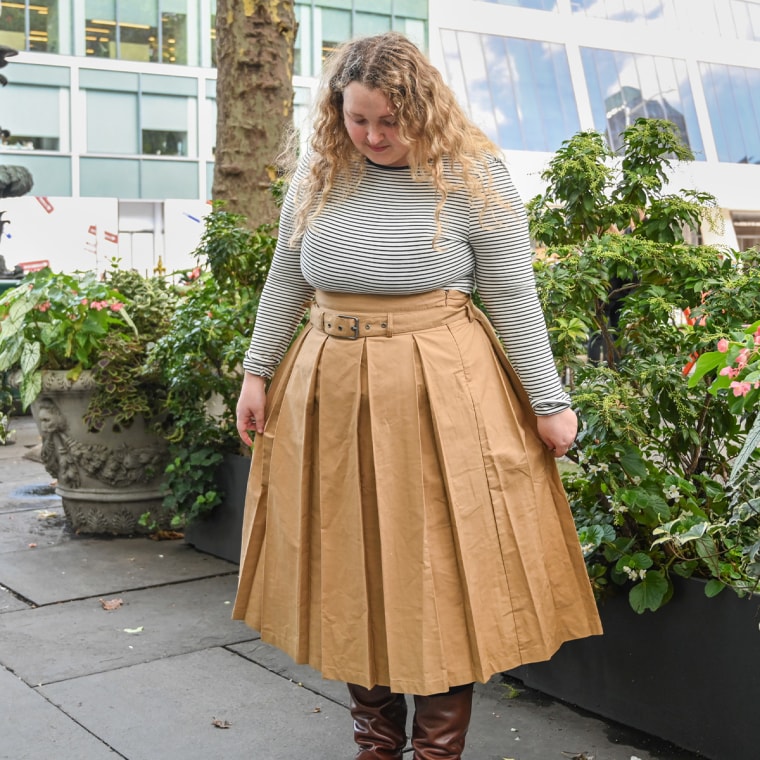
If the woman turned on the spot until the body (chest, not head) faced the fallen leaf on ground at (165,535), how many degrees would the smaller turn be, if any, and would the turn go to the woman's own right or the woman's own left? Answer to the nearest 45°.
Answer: approximately 90° to the woman's own right

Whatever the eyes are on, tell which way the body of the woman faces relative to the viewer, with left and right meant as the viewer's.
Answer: facing the viewer and to the left of the viewer

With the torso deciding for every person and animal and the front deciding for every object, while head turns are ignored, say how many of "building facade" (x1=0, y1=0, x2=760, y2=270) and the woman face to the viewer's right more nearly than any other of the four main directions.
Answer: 0

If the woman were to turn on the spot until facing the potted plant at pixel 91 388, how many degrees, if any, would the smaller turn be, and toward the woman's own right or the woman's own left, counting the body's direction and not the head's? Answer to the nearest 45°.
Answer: approximately 90° to the woman's own right

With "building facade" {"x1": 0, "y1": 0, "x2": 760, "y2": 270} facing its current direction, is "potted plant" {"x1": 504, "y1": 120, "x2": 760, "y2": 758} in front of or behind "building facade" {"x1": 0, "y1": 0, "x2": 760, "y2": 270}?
in front

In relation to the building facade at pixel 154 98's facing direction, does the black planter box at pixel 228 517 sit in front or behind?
in front
